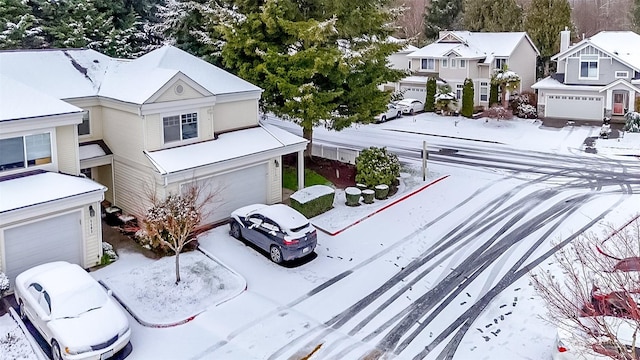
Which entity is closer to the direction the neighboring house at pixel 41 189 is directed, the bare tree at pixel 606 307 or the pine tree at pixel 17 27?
the bare tree

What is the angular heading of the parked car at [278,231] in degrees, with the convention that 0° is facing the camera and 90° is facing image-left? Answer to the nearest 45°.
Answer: approximately 135°

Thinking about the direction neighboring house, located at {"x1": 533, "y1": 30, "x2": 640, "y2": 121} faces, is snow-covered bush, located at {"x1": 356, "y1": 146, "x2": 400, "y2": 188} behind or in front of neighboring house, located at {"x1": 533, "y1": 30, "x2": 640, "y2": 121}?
in front

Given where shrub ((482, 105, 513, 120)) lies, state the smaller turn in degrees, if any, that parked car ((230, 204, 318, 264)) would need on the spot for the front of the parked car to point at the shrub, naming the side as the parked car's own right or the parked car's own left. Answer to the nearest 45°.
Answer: approximately 90° to the parked car's own right

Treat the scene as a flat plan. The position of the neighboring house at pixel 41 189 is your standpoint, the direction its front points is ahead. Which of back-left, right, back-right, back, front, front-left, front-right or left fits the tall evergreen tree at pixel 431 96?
left

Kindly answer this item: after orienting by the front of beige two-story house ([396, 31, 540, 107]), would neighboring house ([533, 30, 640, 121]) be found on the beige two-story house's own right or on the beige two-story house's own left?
on the beige two-story house's own left

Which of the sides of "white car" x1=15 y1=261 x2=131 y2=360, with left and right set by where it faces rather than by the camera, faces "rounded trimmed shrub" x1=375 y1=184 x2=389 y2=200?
left

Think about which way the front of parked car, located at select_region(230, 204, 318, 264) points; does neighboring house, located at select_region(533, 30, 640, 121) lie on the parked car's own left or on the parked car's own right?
on the parked car's own right

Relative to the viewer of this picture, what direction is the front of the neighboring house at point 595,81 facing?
facing the viewer

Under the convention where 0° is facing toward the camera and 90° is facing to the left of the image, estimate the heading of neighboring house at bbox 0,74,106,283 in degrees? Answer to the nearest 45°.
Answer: approximately 315°

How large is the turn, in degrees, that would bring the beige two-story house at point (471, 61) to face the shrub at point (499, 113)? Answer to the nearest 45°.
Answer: approximately 45° to its left

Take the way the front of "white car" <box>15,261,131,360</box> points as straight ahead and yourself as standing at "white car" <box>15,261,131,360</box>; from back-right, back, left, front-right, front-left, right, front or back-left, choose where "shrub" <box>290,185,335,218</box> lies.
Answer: left

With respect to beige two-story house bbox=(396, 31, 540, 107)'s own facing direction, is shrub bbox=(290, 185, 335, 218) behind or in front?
in front

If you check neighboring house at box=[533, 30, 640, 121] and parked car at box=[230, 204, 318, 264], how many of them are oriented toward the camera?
1
